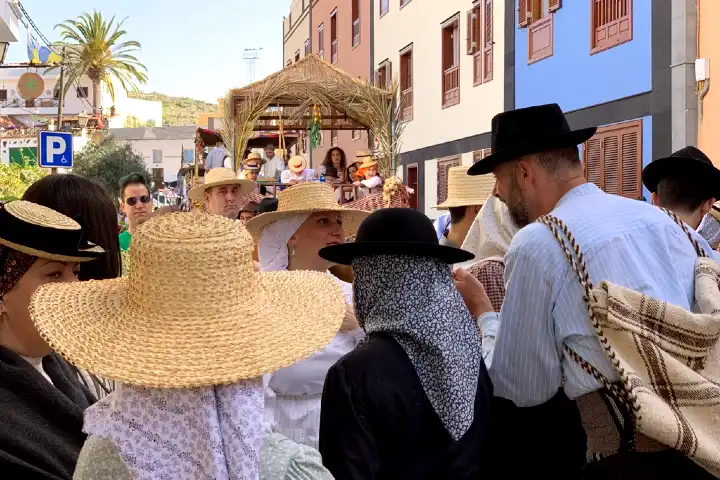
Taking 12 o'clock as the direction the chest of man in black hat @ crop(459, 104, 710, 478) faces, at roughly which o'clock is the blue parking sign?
The blue parking sign is roughly at 12 o'clock from the man in black hat.

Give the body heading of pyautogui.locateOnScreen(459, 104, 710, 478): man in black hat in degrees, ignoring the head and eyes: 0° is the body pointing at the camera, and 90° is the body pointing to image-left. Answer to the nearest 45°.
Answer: approximately 135°

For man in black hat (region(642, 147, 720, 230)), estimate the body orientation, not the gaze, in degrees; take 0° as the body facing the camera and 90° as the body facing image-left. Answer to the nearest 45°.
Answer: approximately 180°

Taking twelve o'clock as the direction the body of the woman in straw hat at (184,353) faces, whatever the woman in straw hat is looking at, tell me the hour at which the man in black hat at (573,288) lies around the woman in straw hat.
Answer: The man in black hat is roughly at 2 o'clock from the woman in straw hat.

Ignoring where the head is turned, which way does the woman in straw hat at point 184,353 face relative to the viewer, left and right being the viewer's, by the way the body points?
facing away from the viewer

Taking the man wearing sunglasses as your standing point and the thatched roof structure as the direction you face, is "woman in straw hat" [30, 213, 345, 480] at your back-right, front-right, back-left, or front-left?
back-right

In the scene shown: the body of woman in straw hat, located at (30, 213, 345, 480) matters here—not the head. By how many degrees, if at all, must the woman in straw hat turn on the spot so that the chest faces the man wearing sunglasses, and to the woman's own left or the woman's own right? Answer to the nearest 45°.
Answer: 0° — they already face them

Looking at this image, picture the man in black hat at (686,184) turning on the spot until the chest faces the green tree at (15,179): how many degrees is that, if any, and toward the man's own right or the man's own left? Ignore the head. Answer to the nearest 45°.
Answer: approximately 45° to the man's own left

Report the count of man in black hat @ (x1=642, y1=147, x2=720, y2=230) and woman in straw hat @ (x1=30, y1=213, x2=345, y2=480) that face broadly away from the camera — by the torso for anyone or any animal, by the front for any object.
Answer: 2
